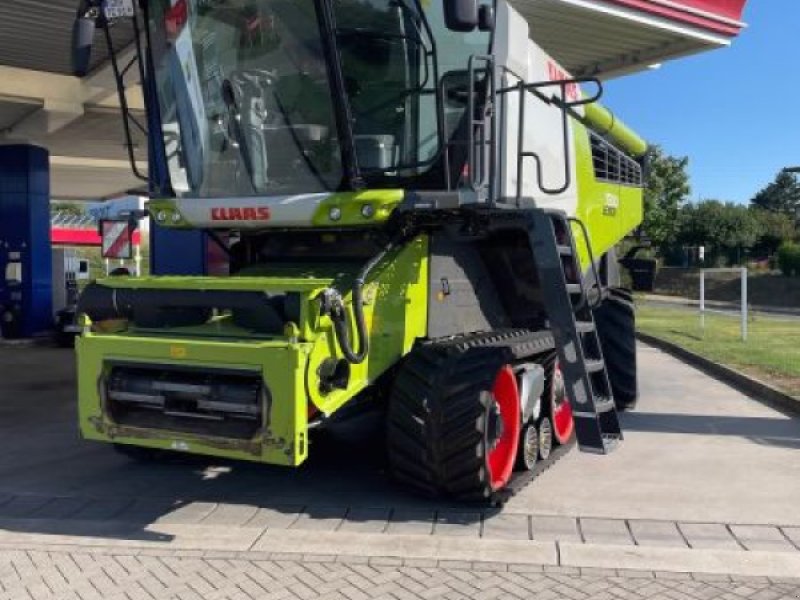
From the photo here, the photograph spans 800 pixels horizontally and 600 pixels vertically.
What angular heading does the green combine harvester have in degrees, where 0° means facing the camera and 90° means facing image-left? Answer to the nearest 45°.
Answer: approximately 45°

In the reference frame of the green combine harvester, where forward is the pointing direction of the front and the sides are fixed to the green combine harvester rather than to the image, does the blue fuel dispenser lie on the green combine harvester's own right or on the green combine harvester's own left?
on the green combine harvester's own right

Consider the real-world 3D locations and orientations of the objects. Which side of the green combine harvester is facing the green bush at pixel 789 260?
back
